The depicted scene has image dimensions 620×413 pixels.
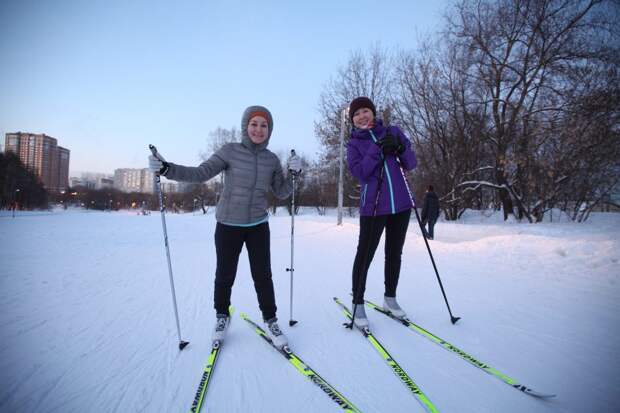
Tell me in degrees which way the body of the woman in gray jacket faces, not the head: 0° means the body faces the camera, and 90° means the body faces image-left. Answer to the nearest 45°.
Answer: approximately 0°

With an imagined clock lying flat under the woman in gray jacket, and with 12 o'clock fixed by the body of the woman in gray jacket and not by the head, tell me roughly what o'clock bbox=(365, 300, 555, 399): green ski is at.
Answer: The green ski is roughly at 10 o'clock from the woman in gray jacket.

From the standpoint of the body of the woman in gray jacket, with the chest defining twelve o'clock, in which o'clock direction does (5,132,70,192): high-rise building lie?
The high-rise building is roughly at 5 o'clock from the woman in gray jacket.

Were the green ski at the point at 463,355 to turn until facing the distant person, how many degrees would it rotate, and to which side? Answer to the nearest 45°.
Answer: approximately 135° to its left

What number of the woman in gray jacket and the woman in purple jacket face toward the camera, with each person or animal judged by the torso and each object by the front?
2

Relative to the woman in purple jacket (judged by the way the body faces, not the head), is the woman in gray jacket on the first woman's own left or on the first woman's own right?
on the first woman's own right

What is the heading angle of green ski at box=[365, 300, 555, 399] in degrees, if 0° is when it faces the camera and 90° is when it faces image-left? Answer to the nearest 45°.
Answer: approximately 315°

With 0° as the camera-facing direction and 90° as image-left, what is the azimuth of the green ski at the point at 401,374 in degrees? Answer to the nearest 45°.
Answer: approximately 315°

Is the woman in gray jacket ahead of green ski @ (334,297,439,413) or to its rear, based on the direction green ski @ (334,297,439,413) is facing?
to the rear
